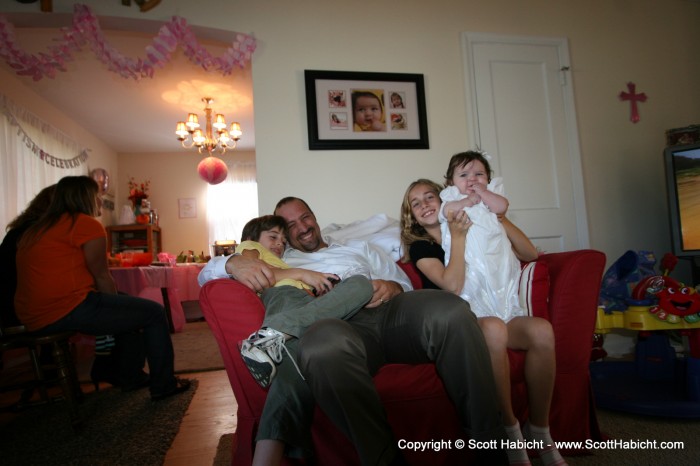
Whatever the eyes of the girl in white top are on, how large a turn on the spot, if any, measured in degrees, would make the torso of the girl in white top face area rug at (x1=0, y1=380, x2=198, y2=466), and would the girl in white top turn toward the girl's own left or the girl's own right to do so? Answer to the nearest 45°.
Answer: approximately 90° to the girl's own right

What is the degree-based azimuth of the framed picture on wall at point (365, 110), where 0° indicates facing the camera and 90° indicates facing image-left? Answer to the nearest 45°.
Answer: approximately 0°

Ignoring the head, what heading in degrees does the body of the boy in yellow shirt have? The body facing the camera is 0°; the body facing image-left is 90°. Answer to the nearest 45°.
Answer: approximately 315°

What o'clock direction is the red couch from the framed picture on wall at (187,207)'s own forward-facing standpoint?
The red couch is roughly at 12 o'clock from the framed picture on wall.

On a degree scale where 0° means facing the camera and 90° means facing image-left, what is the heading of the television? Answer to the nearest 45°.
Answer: approximately 45°

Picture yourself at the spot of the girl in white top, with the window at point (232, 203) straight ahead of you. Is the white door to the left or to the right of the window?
right

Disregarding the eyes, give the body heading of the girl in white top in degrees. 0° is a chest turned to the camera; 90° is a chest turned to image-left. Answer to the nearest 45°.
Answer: approximately 0°
